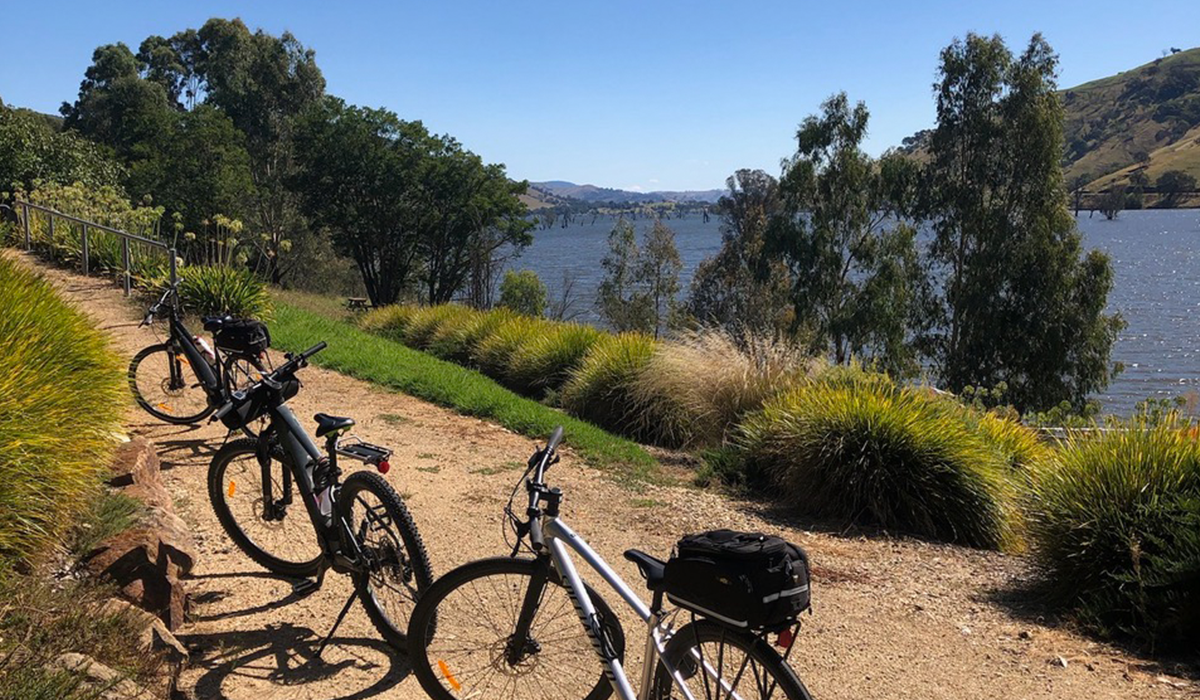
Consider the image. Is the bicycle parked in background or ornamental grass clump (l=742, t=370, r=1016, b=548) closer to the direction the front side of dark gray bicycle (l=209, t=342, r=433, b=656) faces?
the bicycle parked in background

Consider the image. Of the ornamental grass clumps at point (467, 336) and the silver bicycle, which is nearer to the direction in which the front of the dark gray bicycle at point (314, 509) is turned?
the ornamental grass clumps

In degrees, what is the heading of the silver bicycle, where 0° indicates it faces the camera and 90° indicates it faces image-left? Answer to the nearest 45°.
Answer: approximately 135°

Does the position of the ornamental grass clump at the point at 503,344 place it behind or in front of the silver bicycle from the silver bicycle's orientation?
in front

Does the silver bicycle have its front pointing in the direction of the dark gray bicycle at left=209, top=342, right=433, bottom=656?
yes

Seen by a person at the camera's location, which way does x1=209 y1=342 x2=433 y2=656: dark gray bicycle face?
facing away from the viewer and to the left of the viewer

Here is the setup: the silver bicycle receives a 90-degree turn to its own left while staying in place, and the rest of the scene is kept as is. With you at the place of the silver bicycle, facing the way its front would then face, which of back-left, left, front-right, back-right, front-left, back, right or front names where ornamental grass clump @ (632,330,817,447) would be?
back-right

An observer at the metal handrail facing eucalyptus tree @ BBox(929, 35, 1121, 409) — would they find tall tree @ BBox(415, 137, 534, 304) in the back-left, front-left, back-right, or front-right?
front-left

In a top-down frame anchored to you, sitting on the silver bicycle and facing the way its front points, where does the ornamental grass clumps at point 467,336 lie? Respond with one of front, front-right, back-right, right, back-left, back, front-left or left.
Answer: front-right

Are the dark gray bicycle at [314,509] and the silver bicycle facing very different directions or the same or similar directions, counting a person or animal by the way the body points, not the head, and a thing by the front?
same or similar directions

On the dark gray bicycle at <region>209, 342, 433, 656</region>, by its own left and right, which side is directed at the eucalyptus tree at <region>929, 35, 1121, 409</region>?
right

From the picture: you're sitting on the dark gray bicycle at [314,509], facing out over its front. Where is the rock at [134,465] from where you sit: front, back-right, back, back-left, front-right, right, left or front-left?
front

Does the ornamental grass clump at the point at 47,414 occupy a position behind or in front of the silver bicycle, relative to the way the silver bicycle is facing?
in front

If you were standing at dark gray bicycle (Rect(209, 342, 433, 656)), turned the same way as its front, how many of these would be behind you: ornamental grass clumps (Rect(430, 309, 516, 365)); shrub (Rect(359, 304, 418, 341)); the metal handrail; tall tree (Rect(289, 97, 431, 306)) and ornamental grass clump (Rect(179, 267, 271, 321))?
0

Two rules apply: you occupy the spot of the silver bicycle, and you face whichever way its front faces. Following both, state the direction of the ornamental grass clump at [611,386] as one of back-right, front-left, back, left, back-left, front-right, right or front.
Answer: front-right

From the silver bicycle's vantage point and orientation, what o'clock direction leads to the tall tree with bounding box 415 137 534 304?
The tall tree is roughly at 1 o'clock from the silver bicycle.

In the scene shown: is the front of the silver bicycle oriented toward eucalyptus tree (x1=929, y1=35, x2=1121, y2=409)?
no

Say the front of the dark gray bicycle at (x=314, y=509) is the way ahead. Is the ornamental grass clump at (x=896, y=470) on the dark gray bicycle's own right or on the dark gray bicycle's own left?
on the dark gray bicycle's own right

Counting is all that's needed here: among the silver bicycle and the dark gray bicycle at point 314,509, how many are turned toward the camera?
0
